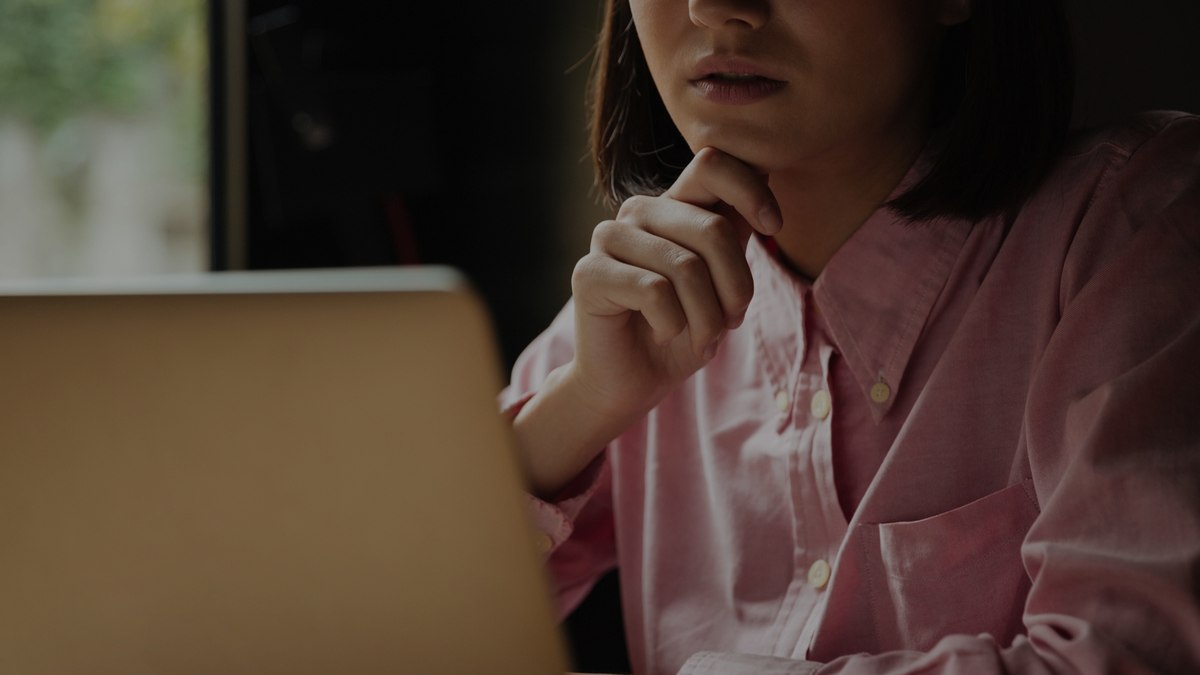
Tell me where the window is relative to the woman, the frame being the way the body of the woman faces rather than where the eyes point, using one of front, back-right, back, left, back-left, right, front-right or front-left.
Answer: right

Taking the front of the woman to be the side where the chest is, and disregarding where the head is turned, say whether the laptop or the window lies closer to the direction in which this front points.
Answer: the laptop

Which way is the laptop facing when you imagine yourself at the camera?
facing away from the viewer

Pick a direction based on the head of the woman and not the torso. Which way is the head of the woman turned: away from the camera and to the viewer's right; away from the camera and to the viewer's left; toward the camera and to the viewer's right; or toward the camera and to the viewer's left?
toward the camera and to the viewer's left

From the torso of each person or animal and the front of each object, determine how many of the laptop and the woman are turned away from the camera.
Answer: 1

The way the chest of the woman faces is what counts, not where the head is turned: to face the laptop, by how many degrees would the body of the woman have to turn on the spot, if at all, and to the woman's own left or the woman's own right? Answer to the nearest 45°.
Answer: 0° — they already face it

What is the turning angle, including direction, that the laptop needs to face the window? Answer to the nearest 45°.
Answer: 0° — it already faces it

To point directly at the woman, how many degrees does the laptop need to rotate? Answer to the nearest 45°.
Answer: approximately 45° to its right

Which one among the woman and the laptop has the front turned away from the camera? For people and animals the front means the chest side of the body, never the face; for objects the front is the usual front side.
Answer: the laptop
